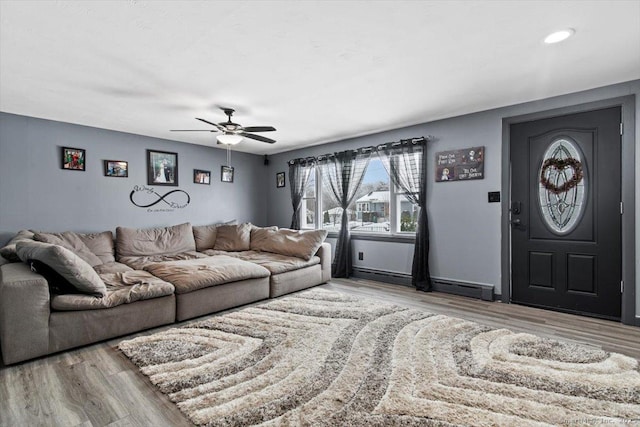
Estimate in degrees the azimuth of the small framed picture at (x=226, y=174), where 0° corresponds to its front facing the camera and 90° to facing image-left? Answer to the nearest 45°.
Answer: approximately 315°

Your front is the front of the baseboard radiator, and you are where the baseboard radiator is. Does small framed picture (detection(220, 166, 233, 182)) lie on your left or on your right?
on your right

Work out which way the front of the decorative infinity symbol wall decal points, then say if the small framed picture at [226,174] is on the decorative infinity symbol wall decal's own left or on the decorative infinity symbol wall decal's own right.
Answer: on the decorative infinity symbol wall decal's own left

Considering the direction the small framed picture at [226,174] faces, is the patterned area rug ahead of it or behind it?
ahead

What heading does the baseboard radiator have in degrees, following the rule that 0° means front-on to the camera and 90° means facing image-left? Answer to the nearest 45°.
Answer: approximately 45°

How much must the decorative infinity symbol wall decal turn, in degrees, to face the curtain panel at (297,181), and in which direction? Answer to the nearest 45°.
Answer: approximately 90° to its left
